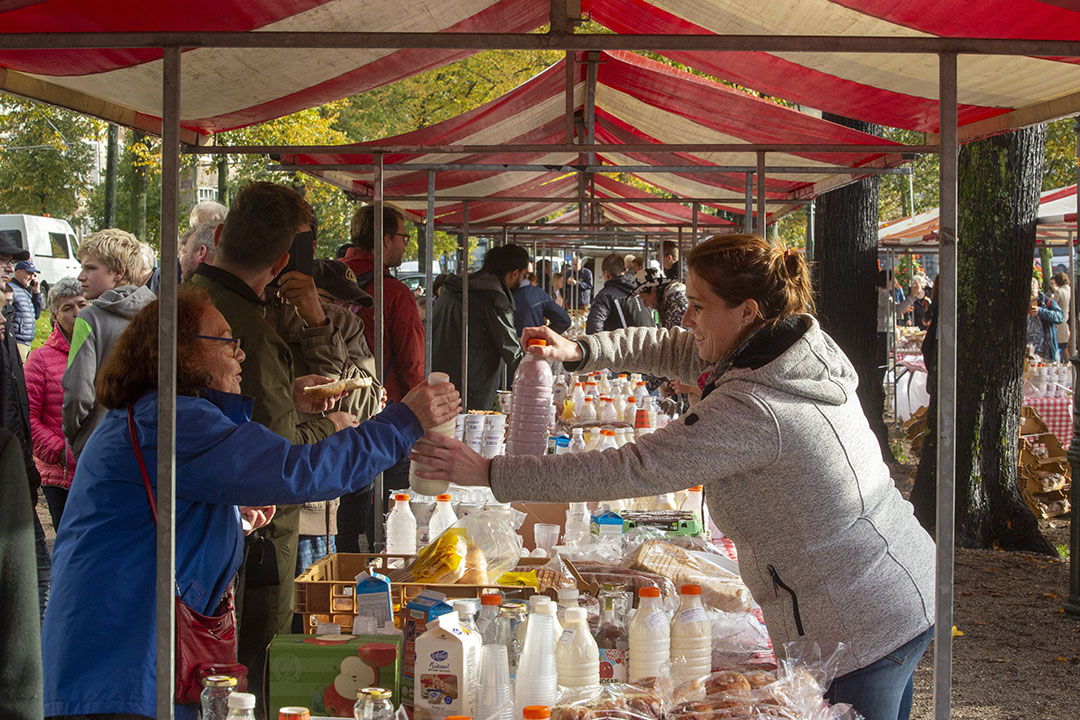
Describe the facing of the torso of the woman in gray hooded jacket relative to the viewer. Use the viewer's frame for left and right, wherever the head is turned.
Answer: facing to the left of the viewer

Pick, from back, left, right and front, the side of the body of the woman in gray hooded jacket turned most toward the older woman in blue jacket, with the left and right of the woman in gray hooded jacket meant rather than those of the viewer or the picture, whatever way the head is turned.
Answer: front

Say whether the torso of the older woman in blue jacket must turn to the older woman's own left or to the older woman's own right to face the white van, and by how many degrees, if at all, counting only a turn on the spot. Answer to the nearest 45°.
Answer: approximately 90° to the older woman's own left

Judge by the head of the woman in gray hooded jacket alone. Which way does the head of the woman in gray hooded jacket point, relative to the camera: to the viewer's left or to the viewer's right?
to the viewer's left

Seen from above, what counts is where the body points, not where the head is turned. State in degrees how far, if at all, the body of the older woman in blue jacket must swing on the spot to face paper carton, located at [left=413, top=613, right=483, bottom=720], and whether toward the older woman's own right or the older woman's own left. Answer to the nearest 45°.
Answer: approximately 45° to the older woman's own right

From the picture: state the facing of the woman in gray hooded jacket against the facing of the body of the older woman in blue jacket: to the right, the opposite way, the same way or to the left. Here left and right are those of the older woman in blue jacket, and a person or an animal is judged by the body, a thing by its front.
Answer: the opposite way

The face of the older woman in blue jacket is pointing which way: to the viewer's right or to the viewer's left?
to the viewer's right

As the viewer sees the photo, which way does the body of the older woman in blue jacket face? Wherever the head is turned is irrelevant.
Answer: to the viewer's right

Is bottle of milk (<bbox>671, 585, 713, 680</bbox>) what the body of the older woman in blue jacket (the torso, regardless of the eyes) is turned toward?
yes

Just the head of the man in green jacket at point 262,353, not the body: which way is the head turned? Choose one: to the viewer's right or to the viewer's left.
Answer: to the viewer's right

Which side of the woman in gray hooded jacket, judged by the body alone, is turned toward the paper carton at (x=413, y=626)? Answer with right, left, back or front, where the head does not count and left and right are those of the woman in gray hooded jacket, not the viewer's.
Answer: front
